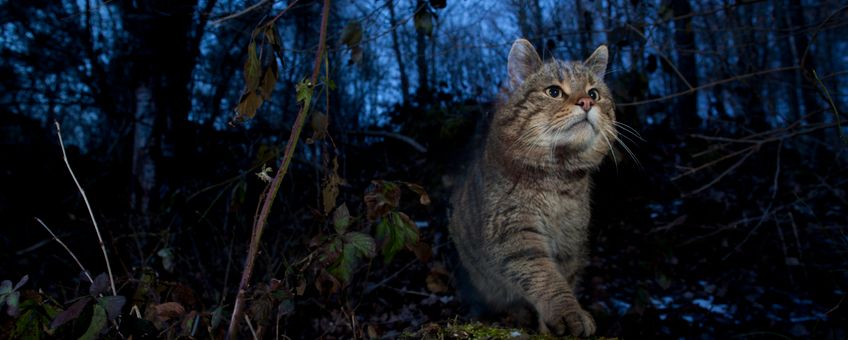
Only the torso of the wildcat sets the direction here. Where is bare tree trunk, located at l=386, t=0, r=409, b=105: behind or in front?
behind

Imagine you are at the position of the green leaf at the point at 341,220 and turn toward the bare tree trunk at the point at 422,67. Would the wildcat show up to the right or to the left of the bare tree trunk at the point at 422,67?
right

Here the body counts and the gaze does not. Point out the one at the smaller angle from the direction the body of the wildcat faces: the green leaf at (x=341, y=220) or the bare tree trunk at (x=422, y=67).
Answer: the green leaf

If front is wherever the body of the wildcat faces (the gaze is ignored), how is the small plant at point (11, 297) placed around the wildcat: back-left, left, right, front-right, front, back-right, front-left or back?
right

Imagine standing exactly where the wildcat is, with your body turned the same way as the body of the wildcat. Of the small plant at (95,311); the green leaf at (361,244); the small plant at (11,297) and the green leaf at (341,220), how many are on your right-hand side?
4

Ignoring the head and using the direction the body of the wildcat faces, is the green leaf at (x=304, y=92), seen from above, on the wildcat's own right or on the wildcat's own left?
on the wildcat's own right

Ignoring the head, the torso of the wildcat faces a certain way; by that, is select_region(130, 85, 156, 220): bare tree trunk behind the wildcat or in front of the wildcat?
behind

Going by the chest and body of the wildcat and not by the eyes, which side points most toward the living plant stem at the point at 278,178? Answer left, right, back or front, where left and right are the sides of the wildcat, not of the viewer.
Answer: right

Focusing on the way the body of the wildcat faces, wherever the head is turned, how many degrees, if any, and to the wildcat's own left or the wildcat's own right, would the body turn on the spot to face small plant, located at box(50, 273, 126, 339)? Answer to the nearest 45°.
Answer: approximately 90° to the wildcat's own right

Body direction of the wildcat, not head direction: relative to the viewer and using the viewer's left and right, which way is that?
facing the viewer and to the right of the viewer

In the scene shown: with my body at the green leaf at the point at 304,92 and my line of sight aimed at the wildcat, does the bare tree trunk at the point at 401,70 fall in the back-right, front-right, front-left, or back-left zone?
front-left

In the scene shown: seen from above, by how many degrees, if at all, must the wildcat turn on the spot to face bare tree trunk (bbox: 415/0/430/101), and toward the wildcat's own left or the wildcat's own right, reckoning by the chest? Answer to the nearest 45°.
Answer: approximately 135° to the wildcat's own left
